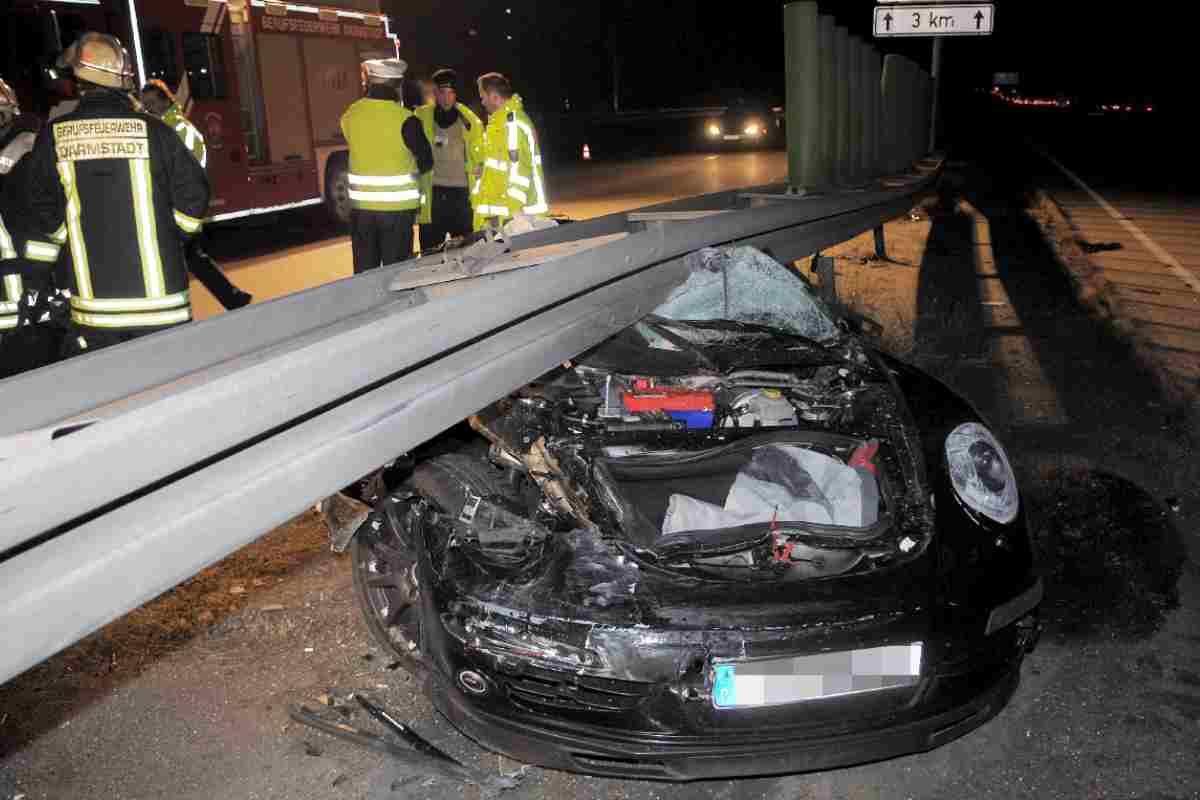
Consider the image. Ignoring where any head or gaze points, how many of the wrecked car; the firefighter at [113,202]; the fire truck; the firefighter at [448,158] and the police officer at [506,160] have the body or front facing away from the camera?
1

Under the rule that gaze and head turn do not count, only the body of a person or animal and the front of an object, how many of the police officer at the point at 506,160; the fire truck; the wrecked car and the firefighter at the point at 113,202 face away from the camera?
1

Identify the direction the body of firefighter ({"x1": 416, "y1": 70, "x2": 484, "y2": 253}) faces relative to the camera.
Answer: toward the camera

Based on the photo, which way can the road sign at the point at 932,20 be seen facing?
toward the camera

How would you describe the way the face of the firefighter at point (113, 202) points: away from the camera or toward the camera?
away from the camera

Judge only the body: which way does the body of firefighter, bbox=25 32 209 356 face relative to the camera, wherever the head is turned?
away from the camera

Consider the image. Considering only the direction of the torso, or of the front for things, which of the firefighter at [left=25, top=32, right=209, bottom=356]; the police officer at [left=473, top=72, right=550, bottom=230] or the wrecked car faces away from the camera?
the firefighter

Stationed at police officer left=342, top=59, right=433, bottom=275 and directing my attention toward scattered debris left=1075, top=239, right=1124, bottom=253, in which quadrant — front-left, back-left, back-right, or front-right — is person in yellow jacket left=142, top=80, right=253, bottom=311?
back-left

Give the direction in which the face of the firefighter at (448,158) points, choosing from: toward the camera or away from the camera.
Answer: toward the camera

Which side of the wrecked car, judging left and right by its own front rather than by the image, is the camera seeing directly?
front

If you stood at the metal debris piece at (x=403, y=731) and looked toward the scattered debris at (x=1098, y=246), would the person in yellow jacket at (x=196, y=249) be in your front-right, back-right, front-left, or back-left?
front-left

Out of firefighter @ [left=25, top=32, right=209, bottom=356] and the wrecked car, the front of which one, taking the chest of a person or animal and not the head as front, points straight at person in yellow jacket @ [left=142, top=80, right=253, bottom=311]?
the firefighter

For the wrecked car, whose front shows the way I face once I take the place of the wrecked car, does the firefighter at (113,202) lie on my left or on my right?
on my right
